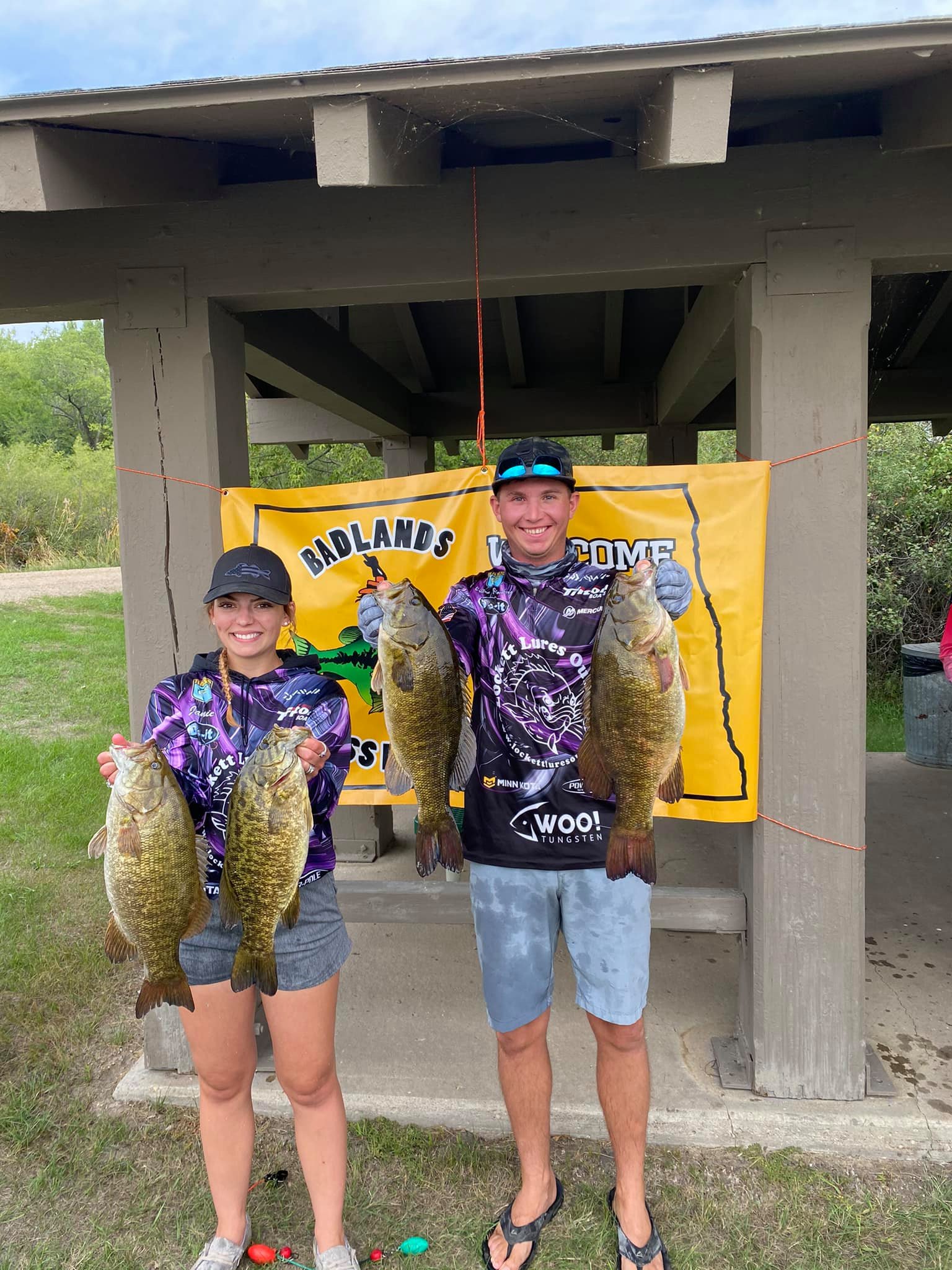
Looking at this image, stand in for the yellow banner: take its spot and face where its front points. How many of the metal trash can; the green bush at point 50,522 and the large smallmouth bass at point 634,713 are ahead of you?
1

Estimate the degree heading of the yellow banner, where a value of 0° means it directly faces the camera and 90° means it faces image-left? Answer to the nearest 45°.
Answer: approximately 0°

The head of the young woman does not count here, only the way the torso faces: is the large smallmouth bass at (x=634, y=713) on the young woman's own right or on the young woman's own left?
on the young woman's own left

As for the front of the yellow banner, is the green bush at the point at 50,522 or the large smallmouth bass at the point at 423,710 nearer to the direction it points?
the large smallmouth bass

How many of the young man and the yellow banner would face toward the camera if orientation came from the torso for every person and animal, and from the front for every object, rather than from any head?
2

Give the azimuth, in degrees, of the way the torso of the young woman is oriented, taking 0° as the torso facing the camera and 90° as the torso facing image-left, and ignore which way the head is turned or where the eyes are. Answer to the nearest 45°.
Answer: approximately 0°

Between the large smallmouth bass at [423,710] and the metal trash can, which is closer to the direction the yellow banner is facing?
the large smallmouth bass

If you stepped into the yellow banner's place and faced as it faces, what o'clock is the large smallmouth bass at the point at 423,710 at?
The large smallmouth bass is roughly at 1 o'clock from the yellow banner.

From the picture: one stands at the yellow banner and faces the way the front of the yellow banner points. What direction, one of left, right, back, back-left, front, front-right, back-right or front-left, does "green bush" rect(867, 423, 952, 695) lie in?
back-left

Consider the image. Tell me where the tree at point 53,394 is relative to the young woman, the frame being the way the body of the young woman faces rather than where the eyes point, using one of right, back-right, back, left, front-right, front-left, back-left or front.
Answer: back
